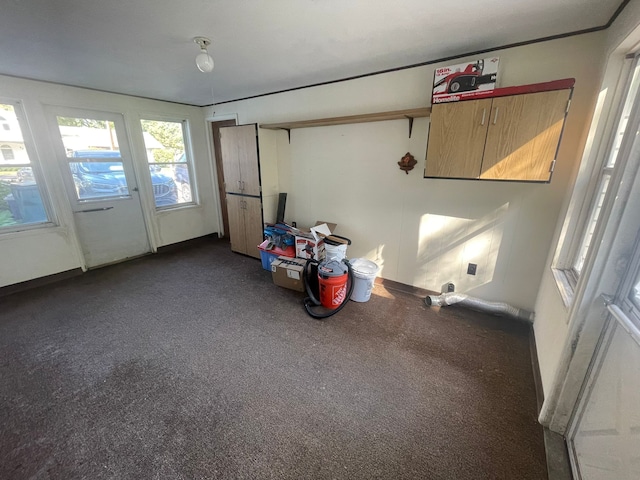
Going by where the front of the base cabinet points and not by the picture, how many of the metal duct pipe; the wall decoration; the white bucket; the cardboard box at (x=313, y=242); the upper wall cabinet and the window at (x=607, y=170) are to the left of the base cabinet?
6

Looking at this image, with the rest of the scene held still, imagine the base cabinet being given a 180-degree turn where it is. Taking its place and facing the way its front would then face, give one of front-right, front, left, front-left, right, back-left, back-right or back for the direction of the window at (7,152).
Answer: back-left

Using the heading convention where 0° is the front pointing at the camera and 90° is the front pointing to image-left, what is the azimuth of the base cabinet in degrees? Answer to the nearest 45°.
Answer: approximately 45°

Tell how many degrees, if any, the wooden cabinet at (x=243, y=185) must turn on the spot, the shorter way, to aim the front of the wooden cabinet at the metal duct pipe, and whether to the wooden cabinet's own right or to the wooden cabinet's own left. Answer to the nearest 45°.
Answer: approximately 90° to the wooden cabinet's own left

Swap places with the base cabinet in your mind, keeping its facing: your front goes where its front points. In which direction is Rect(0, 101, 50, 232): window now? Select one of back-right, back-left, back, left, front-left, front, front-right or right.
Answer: front-right

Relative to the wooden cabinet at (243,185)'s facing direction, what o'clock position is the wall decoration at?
The wall decoration is roughly at 9 o'clock from the wooden cabinet.

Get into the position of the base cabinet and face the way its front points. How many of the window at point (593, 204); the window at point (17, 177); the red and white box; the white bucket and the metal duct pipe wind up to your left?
4

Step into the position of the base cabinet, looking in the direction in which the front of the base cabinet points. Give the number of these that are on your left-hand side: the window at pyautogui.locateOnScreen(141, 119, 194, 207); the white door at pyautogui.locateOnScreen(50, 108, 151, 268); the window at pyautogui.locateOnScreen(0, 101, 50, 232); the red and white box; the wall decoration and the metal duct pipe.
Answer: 3

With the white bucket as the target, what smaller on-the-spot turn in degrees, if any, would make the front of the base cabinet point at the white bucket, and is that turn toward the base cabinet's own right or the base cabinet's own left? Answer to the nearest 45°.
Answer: approximately 90° to the base cabinet's own left

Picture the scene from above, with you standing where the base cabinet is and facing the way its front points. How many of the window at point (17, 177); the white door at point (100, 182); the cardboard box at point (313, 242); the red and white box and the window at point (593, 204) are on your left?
3

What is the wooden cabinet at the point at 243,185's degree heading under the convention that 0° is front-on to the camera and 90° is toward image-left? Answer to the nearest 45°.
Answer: approximately 45°

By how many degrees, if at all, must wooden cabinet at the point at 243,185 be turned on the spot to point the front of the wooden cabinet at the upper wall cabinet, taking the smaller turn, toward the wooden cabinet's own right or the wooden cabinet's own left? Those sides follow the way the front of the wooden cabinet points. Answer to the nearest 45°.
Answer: approximately 90° to the wooden cabinet's own left

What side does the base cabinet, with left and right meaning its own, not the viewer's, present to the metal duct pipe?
left

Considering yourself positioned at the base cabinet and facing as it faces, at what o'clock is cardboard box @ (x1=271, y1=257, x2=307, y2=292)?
The cardboard box is roughly at 10 o'clock from the base cabinet.

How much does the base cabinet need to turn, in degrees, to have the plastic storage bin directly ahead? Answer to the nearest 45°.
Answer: approximately 45° to its left

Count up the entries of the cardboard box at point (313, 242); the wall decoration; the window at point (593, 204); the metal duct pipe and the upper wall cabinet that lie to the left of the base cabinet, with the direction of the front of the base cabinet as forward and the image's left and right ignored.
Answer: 5

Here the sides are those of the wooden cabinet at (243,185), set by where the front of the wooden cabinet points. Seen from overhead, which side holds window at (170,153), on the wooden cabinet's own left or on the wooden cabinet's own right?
on the wooden cabinet's own right
